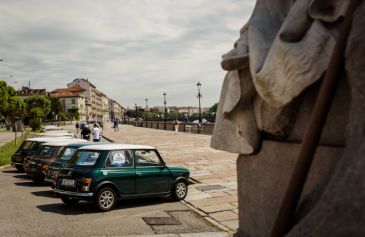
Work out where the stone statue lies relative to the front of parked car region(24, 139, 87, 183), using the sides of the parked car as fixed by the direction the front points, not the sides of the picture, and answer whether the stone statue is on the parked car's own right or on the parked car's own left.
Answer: on the parked car's own right

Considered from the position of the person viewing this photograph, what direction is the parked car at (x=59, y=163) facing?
facing away from the viewer and to the right of the viewer

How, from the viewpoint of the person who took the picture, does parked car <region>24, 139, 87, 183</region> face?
facing away from the viewer and to the right of the viewer

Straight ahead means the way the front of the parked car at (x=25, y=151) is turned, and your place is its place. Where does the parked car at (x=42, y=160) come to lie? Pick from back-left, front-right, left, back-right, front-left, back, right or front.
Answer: back-right

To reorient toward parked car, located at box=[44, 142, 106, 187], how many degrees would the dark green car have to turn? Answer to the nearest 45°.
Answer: approximately 90° to its left

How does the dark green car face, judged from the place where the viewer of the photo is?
facing away from the viewer and to the right of the viewer

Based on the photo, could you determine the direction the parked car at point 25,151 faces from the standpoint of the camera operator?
facing away from the viewer and to the right of the viewer

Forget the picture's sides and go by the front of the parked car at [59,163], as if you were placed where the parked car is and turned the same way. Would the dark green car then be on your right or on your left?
on your right
